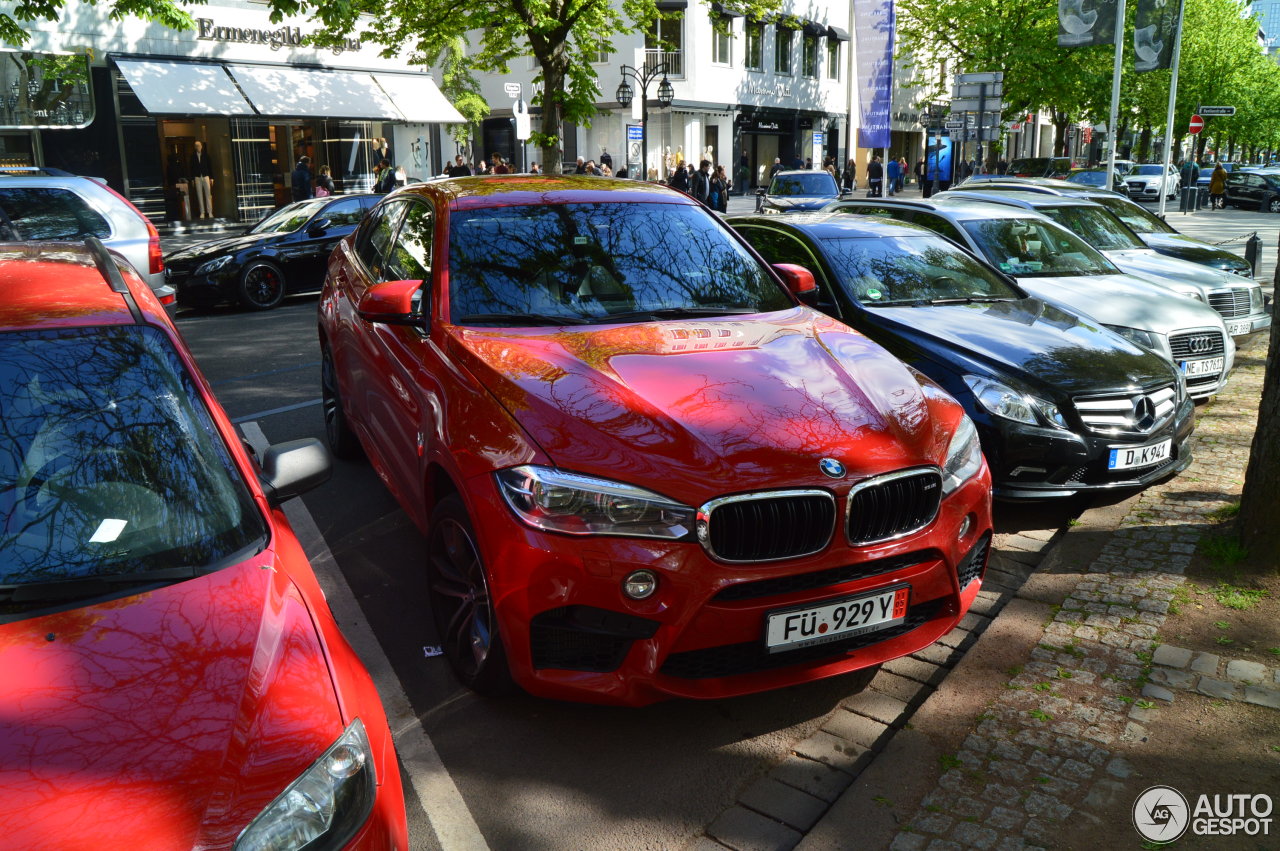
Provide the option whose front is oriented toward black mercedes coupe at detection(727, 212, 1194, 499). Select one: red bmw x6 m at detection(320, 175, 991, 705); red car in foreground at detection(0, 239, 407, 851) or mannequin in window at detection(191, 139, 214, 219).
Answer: the mannequin in window

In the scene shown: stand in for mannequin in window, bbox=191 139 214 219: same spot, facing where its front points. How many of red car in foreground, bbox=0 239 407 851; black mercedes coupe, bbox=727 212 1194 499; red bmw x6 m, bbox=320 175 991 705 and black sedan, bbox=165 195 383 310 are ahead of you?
4

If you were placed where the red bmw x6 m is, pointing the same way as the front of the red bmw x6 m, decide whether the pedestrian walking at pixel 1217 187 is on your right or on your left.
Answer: on your left

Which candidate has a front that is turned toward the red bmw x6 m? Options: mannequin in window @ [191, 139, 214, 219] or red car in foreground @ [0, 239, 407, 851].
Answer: the mannequin in window

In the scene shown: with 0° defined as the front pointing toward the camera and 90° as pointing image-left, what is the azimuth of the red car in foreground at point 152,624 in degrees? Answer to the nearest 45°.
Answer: approximately 0°

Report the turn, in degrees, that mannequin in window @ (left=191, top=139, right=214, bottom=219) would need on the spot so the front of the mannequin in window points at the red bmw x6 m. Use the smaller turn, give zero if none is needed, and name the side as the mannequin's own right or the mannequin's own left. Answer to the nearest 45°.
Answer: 0° — it already faces it

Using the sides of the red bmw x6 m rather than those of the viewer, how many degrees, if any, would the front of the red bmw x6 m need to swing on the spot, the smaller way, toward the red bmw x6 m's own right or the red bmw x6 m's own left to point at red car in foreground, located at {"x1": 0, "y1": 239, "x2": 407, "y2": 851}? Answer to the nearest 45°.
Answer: approximately 90° to the red bmw x6 m's own right

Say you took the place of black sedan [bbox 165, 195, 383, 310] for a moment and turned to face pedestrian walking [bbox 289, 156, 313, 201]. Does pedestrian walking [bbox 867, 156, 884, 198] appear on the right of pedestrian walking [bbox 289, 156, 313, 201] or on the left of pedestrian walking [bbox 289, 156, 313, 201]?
right

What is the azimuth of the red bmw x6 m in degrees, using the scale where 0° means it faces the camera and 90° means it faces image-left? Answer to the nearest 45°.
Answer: approximately 315°

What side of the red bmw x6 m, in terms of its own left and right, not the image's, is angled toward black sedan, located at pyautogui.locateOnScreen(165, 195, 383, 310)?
back

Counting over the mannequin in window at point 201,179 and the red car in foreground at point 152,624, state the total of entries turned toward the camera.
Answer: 2

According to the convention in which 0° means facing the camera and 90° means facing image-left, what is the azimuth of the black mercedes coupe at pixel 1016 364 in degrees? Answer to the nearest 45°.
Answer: approximately 315°

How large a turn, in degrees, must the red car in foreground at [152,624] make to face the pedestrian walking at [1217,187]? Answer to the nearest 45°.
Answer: approximately 135° to its left
